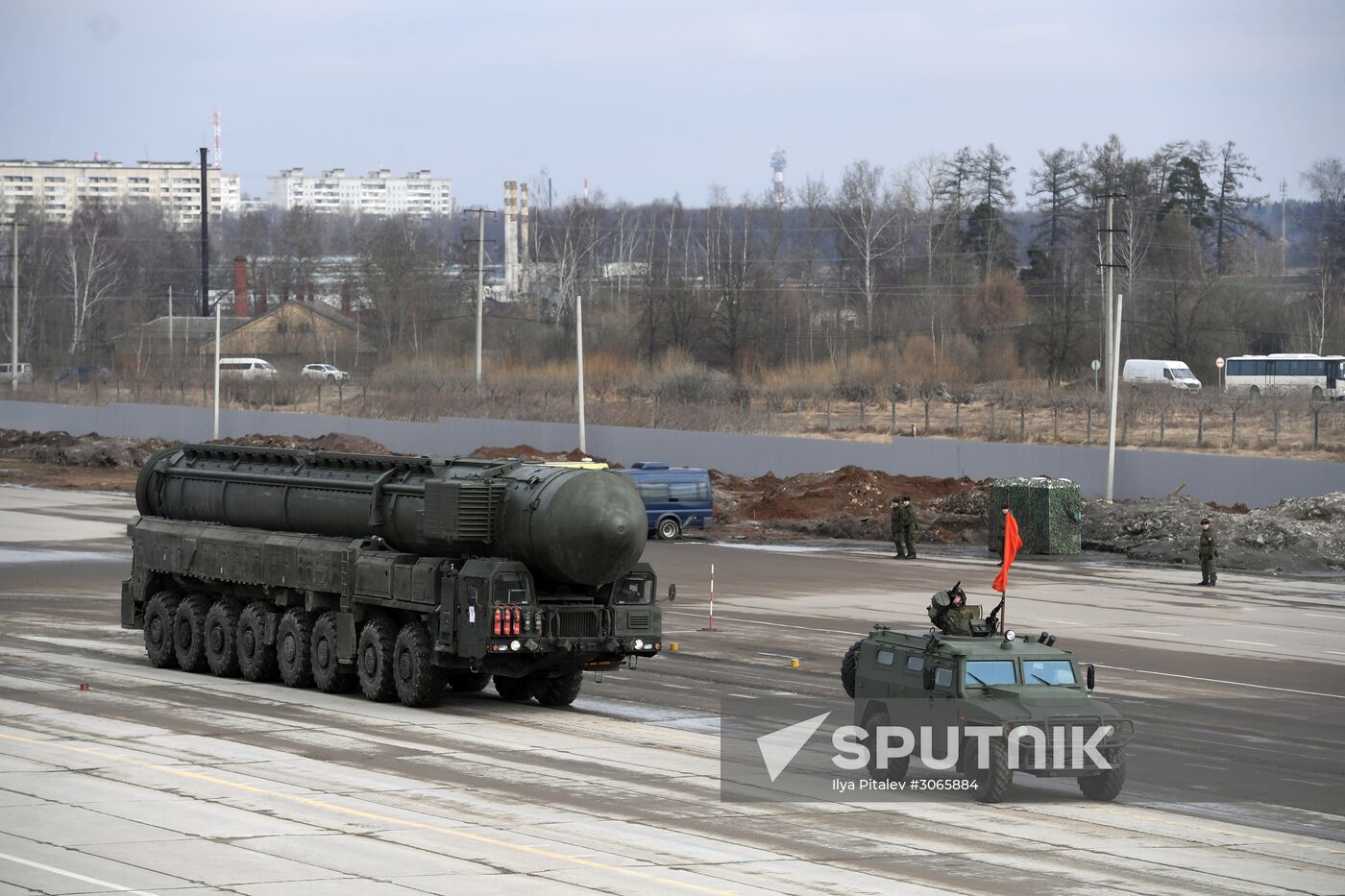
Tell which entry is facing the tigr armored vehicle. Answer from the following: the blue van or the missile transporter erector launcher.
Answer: the missile transporter erector launcher

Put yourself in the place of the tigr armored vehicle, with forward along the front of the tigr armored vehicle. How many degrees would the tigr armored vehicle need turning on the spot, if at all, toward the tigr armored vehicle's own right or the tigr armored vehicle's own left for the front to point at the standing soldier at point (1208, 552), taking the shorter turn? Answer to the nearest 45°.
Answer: approximately 135° to the tigr armored vehicle's own left

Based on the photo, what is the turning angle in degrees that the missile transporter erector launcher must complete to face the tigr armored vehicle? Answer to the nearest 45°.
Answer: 0° — it already faces it

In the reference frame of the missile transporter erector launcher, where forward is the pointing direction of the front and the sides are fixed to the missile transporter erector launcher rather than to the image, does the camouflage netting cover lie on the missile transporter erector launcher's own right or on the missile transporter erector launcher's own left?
on the missile transporter erector launcher's own left

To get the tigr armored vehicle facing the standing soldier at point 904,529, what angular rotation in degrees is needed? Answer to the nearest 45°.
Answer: approximately 135° to its left

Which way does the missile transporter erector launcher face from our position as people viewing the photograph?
facing the viewer and to the right of the viewer

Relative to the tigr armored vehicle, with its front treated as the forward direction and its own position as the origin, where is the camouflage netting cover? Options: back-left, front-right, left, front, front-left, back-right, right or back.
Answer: back-left

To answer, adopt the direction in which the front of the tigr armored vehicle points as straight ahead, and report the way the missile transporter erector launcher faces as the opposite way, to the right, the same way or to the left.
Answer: the same way

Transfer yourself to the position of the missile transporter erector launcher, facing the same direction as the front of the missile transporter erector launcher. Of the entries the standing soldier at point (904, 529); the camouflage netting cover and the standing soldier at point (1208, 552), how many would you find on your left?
3

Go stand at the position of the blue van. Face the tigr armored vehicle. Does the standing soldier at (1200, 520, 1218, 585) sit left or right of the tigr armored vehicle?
left

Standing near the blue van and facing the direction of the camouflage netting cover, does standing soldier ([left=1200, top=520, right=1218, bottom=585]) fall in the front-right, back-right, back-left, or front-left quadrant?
front-right

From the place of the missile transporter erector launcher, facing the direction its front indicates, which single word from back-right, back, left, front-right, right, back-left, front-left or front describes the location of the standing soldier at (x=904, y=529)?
left
